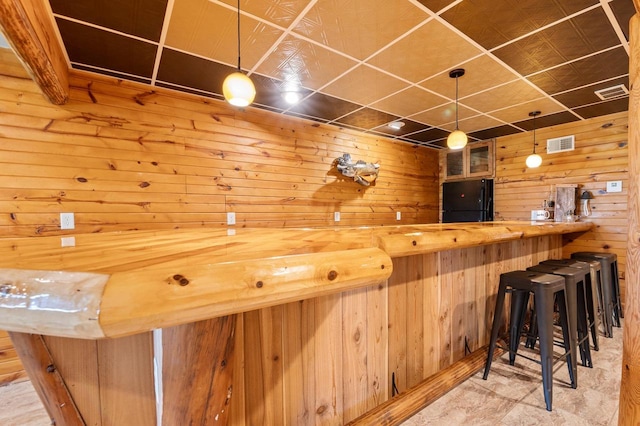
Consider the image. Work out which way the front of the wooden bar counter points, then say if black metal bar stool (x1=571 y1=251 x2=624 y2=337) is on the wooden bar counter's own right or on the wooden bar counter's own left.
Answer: on the wooden bar counter's own left

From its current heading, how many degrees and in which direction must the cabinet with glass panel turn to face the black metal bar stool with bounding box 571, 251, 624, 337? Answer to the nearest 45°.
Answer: approximately 90° to its left

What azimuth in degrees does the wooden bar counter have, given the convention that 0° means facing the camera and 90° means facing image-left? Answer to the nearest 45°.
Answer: approximately 315°

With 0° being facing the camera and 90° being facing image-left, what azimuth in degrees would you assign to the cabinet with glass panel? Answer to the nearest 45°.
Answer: approximately 45°

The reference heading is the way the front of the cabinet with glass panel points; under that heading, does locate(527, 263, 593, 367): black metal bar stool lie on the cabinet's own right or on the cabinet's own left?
on the cabinet's own left

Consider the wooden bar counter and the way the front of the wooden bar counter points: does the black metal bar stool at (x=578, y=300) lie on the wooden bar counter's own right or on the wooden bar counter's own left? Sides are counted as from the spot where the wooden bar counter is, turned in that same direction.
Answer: on the wooden bar counter's own left
